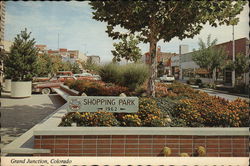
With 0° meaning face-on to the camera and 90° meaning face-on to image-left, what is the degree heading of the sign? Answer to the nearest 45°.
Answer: approximately 0°

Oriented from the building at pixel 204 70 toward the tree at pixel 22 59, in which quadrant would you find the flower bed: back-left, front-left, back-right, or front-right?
front-left

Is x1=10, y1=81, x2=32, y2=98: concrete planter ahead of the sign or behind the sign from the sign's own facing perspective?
behind

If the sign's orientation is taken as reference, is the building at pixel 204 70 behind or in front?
behind

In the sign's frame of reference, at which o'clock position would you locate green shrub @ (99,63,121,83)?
The green shrub is roughly at 6 o'clock from the sign.

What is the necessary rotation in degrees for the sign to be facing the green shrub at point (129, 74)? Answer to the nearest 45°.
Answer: approximately 180°

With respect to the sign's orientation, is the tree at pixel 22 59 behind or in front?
behind
